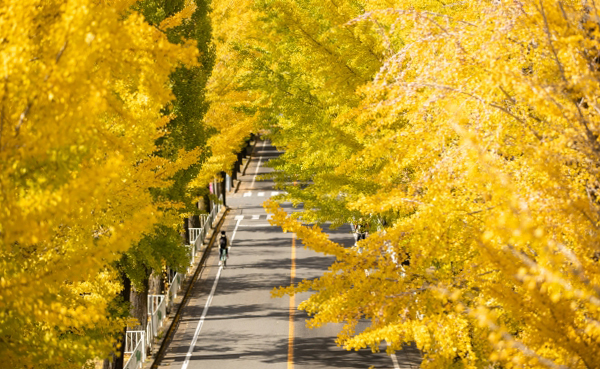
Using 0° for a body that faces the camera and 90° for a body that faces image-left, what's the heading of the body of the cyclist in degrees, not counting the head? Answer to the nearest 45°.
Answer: approximately 180°

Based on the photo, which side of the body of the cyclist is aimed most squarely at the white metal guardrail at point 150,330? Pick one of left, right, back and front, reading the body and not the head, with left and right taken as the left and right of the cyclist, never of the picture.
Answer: back

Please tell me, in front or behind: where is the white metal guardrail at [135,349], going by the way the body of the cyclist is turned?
behind
